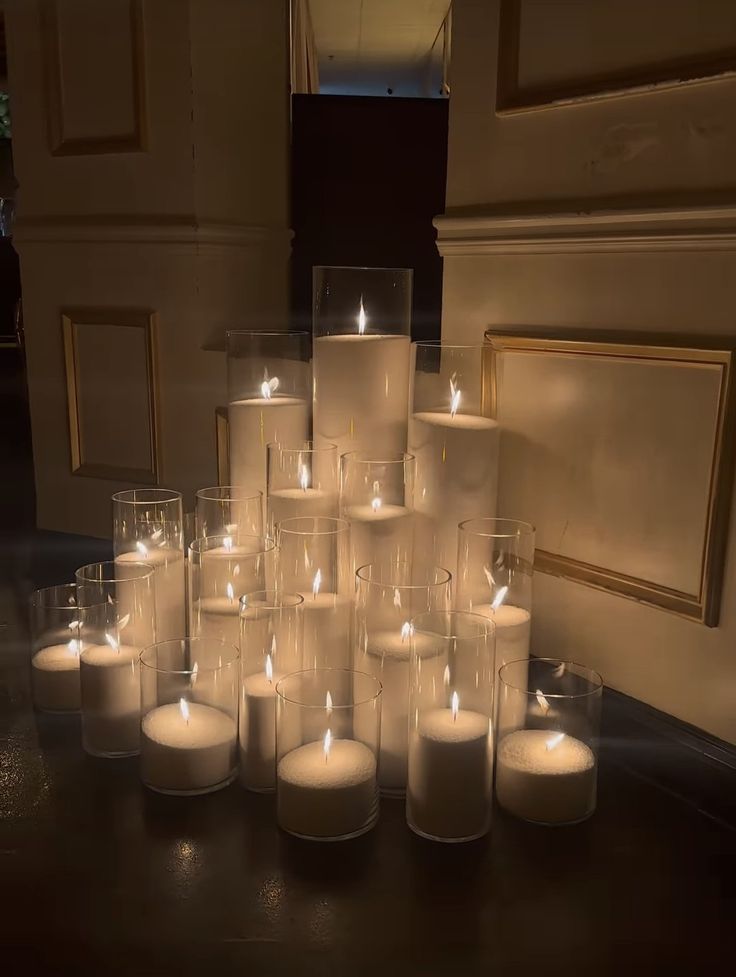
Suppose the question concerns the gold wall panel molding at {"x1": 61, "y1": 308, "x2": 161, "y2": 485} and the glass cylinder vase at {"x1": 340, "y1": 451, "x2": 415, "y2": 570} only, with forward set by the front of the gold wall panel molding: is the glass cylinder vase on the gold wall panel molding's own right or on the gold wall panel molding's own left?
on the gold wall panel molding's own left

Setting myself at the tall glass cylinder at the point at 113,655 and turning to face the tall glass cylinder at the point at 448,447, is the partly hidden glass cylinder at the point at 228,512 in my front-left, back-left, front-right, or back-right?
front-left

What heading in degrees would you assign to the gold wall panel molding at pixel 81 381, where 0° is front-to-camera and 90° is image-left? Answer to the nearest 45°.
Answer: approximately 45°

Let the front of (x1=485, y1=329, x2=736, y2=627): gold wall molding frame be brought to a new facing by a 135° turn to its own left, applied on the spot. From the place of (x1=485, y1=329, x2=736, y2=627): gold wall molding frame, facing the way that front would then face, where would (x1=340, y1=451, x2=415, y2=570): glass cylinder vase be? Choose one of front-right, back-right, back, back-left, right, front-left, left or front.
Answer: back

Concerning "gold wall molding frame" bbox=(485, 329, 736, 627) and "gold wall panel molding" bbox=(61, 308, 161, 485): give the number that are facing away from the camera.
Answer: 0

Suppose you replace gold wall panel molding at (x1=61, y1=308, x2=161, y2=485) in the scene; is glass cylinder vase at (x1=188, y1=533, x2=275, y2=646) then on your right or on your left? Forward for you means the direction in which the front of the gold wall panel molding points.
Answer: on your left

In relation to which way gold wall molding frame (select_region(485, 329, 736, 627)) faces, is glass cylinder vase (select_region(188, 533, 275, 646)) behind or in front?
in front

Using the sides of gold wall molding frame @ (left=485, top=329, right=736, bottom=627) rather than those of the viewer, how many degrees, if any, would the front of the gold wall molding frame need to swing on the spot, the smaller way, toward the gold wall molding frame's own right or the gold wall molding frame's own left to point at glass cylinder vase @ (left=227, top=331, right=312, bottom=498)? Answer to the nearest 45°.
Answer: approximately 45° to the gold wall molding frame's own right

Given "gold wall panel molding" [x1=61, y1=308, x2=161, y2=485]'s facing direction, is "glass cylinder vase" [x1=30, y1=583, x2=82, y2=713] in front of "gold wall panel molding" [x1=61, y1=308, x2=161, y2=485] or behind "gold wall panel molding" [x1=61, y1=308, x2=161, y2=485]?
in front

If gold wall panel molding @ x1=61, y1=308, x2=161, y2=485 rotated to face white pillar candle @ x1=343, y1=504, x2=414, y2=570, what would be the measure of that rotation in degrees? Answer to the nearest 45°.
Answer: approximately 90° to its left

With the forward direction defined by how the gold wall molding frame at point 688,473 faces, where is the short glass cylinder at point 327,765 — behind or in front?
in front

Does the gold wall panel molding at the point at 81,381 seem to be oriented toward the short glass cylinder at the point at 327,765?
no

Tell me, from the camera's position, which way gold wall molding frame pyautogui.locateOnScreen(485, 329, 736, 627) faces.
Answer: facing the viewer and to the left of the viewer
